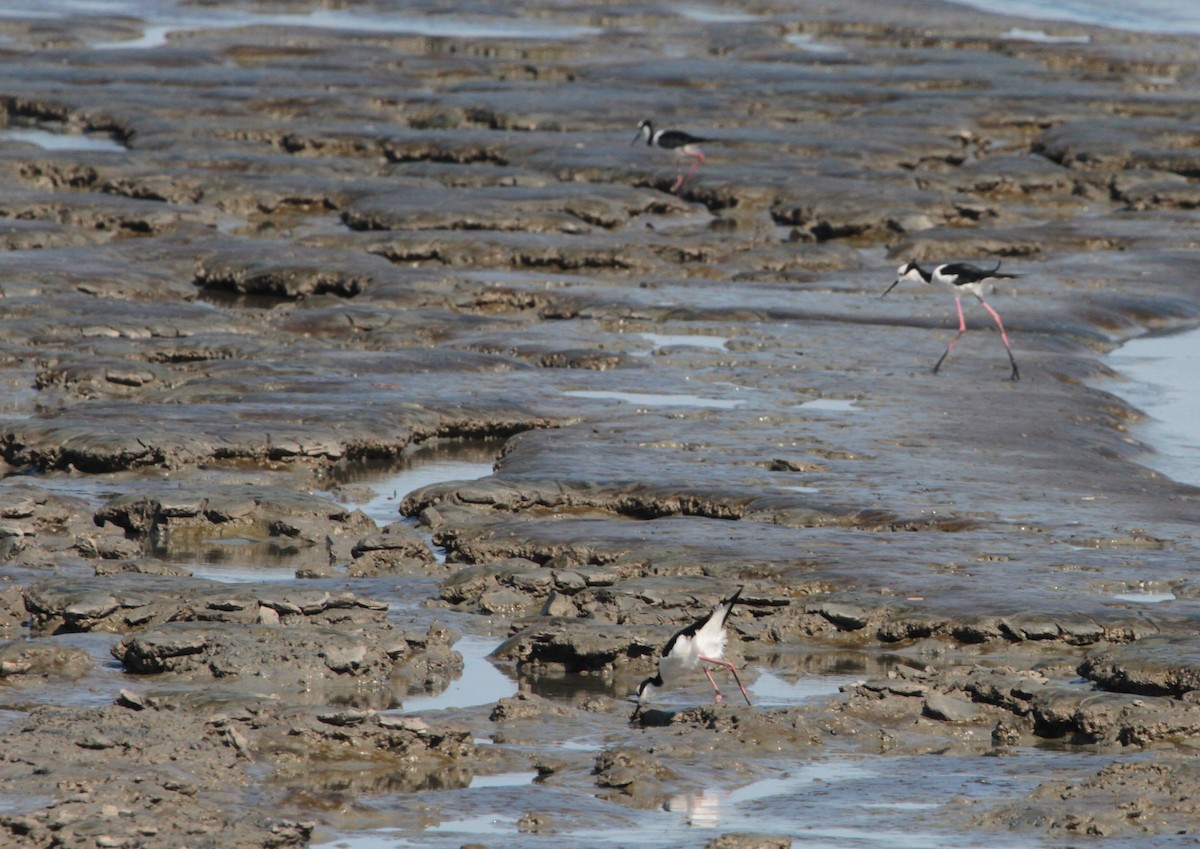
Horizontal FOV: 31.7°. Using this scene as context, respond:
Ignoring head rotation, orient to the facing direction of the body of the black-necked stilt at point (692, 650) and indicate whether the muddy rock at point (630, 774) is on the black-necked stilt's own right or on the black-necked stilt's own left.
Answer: on the black-necked stilt's own left

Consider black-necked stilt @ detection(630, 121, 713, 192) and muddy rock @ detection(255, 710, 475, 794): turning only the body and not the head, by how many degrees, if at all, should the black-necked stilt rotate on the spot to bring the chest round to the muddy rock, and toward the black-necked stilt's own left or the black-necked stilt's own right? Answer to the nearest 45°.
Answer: approximately 90° to the black-necked stilt's own left

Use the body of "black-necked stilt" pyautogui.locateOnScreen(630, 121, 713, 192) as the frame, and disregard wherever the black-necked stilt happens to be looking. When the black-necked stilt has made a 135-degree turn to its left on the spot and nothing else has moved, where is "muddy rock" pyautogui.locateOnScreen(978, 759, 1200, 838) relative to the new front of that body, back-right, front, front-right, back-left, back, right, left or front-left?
front-right

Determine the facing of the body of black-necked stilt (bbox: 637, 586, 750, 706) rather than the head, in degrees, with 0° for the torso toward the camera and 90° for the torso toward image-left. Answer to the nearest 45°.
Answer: approximately 90°

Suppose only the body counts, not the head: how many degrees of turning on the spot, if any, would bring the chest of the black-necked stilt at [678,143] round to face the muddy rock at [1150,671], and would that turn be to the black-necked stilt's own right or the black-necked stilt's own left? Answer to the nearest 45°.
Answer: approximately 90° to the black-necked stilt's own left

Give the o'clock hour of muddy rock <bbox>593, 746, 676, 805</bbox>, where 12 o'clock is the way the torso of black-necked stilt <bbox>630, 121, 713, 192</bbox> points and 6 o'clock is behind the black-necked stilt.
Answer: The muddy rock is roughly at 9 o'clock from the black-necked stilt.

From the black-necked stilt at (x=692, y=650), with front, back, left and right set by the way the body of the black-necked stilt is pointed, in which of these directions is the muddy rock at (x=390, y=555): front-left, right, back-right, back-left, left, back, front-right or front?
front-right

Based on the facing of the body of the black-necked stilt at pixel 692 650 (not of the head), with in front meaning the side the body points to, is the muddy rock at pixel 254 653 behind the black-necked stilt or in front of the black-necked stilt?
in front

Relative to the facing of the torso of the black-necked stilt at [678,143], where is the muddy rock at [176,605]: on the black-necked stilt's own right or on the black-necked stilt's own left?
on the black-necked stilt's own left

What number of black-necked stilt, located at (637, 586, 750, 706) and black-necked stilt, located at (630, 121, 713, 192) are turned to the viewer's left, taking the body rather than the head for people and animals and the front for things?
2

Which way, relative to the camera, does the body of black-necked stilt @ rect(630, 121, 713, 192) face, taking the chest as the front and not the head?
to the viewer's left

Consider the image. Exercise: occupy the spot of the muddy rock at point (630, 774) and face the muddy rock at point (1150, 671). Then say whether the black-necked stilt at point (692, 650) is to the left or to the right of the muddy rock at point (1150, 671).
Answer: left

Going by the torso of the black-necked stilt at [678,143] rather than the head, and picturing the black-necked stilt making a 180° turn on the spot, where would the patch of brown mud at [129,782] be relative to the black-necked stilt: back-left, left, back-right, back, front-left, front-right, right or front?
right

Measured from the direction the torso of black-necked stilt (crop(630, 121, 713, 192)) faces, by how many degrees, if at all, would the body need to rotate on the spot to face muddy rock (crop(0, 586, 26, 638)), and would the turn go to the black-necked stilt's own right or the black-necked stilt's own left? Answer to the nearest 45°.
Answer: approximately 90° to the black-necked stilt's own left

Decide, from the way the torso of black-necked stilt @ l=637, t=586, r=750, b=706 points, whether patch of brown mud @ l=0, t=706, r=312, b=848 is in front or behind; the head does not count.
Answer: in front

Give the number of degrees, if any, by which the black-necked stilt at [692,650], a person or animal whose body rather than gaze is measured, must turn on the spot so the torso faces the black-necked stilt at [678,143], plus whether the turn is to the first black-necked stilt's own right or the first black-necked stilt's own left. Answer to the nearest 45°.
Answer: approximately 90° to the first black-necked stilt's own right
